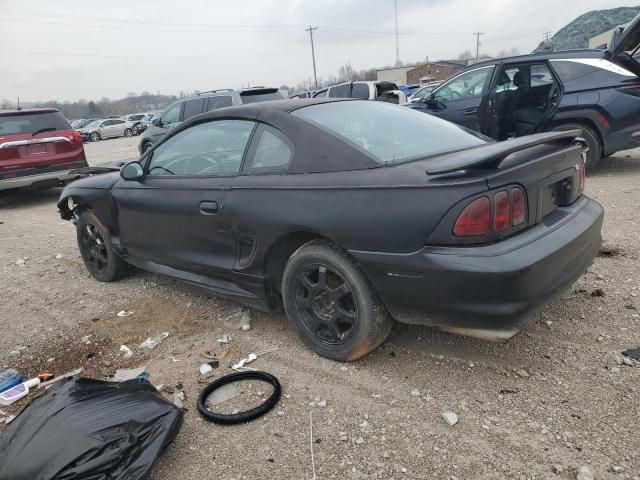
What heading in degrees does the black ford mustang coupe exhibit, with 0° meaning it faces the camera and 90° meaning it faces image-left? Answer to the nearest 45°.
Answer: approximately 135°

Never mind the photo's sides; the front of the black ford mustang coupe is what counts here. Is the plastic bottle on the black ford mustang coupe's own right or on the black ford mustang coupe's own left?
on the black ford mustang coupe's own left

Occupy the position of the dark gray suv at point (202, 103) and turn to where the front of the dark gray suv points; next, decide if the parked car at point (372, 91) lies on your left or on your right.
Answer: on your right

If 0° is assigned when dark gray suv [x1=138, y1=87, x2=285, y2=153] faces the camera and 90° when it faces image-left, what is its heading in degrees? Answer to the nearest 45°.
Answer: approximately 135°

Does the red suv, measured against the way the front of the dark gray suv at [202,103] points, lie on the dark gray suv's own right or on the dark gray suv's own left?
on the dark gray suv's own left

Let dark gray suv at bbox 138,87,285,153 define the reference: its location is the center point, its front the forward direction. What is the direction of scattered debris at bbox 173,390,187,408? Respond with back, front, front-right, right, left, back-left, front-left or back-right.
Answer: back-left

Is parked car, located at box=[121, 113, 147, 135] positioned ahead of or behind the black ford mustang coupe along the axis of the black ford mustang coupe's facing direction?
ahead

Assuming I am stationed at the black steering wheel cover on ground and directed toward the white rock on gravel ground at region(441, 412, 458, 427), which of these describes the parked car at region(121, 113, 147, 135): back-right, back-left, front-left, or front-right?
back-left

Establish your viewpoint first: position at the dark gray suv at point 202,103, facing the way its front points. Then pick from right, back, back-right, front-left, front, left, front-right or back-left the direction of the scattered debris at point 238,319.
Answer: back-left

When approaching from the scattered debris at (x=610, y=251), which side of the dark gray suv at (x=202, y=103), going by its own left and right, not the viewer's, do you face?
back
